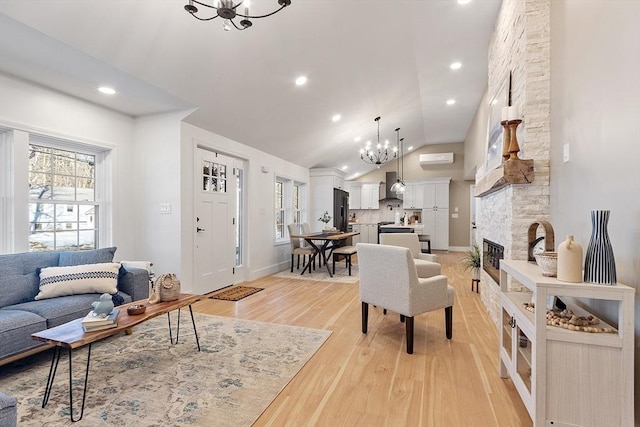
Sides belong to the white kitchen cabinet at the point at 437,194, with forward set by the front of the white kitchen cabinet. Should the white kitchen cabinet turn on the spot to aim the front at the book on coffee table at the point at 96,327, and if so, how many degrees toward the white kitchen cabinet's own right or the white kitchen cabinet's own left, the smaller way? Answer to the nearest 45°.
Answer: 0° — it already faces it

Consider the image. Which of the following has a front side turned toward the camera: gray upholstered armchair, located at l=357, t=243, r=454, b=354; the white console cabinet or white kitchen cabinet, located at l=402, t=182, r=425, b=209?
the white kitchen cabinet

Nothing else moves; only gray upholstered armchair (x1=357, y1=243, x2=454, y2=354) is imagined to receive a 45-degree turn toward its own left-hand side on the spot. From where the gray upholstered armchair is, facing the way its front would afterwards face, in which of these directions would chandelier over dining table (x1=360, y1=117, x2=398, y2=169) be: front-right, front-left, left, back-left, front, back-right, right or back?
front

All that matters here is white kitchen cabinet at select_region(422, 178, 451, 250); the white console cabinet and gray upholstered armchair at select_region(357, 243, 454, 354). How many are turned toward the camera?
1

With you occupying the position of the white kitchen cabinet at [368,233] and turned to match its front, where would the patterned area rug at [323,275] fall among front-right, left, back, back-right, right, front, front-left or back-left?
front

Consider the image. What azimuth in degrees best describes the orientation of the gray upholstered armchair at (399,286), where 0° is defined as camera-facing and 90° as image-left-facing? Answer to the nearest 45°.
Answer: approximately 225°

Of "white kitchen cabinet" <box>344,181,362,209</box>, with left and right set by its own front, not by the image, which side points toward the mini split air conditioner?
left

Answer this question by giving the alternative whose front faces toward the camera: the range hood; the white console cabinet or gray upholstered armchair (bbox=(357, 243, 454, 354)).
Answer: the range hood

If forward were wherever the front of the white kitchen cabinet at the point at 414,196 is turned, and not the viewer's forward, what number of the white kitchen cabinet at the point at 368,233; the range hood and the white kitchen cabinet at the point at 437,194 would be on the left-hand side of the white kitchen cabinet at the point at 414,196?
1

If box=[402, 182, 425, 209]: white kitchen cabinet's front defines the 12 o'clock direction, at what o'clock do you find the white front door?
The white front door is roughly at 1 o'clock from the white kitchen cabinet.

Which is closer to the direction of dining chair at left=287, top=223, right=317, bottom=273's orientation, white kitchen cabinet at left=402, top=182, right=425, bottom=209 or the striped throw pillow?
the white kitchen cabinet

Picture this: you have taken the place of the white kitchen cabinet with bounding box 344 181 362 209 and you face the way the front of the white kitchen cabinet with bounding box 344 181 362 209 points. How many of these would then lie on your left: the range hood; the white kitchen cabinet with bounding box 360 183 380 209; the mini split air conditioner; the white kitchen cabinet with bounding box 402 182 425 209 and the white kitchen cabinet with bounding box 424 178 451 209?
5

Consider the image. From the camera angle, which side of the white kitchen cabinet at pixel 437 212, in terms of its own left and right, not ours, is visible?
front

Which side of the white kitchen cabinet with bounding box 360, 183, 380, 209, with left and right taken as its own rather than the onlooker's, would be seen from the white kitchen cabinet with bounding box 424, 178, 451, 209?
left

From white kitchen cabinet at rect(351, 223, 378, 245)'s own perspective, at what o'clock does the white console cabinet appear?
The white console cabinet is roughly at 12 o'clock from the white kitchen cabinet.

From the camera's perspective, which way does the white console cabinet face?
to the viewer's left

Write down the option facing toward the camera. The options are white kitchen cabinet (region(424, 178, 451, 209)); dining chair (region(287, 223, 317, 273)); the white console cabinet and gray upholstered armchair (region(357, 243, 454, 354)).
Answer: the white kitchen cabinet
